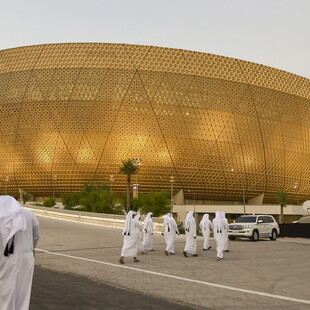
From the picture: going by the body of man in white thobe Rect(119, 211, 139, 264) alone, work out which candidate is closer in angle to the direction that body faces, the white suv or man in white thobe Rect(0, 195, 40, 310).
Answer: the white suv

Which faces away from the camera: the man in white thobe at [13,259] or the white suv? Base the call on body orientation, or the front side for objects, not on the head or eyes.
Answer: the man in white thobe

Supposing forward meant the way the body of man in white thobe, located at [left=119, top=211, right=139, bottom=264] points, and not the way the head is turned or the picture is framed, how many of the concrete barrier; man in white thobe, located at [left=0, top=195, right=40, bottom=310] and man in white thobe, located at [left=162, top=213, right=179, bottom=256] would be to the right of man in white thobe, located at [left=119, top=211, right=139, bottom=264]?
1

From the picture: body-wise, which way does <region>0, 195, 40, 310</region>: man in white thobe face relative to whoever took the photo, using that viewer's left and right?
facing away from the viewer

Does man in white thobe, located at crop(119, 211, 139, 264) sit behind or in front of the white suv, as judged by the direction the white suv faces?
in front

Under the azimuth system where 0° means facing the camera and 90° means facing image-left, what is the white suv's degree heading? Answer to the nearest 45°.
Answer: approximately 45°

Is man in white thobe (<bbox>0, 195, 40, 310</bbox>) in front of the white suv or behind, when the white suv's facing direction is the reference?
in front

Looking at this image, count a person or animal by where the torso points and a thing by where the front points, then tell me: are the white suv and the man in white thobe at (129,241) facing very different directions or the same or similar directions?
very different directions

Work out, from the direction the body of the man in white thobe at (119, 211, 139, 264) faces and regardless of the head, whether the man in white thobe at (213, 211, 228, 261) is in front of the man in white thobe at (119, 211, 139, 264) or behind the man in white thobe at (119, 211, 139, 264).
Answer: in front

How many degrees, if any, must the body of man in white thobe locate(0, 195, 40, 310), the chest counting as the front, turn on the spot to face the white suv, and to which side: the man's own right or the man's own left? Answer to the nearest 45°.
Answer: approximately 45° to the man's own right

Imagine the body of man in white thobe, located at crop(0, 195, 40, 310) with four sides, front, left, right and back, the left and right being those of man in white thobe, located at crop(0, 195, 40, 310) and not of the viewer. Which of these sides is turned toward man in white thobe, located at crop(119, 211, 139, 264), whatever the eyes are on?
front
